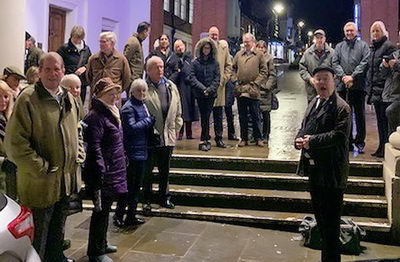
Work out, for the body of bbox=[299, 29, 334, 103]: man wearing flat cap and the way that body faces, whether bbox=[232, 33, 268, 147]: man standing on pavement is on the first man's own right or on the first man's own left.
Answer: on the first man's own right

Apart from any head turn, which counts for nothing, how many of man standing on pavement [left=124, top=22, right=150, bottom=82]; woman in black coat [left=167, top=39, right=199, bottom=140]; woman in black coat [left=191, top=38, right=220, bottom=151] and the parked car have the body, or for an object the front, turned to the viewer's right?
1

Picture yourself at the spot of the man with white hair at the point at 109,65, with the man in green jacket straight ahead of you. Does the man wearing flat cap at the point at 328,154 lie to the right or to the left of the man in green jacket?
left

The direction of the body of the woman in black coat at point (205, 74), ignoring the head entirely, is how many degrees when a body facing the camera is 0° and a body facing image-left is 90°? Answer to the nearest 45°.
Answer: approximately 0°

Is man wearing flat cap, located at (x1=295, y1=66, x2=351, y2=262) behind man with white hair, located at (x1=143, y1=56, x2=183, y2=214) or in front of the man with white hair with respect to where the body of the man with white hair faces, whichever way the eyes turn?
in front

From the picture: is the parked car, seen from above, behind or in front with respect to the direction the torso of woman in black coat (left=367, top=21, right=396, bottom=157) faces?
in front

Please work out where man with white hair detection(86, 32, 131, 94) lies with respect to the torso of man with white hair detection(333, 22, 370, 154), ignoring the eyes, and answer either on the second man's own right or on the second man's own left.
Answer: on the second man's own right

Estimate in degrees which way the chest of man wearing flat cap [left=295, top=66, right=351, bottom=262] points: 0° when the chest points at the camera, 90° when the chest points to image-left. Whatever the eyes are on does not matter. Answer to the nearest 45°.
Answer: approximately 45°
